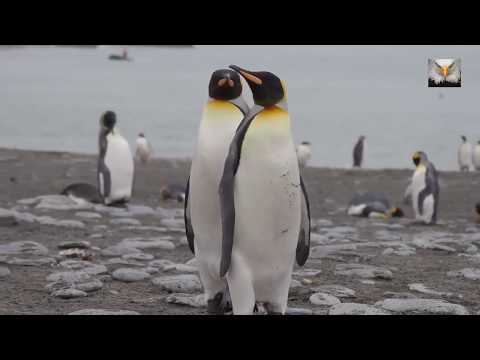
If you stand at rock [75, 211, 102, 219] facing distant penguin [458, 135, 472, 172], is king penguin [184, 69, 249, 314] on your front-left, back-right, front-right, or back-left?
back-right

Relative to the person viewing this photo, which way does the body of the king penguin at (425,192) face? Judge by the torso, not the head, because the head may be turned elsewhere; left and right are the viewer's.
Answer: facing the viewer and to the left of the viewer

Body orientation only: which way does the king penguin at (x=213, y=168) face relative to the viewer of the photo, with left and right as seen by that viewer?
facing the viewer

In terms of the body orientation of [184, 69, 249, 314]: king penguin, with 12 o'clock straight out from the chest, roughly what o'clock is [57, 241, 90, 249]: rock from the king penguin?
The rock is roughly at 5 o'clock from the king penguin.

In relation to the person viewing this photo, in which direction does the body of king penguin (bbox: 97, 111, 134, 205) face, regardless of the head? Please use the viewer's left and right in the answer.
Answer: facing the viewer and to the right of the viewer

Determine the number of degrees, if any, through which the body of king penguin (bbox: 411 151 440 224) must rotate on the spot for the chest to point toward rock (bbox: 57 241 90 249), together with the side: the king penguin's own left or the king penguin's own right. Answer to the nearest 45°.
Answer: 0° — it already faces it

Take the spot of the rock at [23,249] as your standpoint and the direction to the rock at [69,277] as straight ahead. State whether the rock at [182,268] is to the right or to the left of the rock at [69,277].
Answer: left

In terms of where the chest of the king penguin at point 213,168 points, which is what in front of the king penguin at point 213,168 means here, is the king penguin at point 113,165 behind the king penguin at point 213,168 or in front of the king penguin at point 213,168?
behind

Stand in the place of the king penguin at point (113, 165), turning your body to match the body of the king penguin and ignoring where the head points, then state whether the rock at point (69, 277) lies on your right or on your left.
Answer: on your right

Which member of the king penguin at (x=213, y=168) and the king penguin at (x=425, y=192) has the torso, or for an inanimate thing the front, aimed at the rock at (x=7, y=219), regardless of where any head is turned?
the king penguin at (x=425, y=192)

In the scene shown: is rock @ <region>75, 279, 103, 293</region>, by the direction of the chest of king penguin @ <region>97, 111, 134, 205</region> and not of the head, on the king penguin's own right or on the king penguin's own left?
on the king penguin's own right

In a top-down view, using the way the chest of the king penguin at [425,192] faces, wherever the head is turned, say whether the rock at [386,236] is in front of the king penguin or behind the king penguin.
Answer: in front

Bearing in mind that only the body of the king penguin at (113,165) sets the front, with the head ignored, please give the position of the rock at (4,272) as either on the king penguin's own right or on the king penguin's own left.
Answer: on the king penguin's own right

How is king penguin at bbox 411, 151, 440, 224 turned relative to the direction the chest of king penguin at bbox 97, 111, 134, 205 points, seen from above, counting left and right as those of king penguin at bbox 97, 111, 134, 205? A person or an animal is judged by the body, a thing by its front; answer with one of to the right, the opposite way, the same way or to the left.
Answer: to the right
